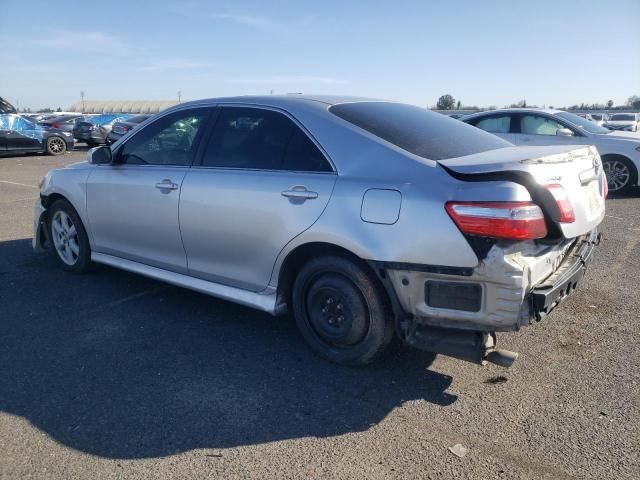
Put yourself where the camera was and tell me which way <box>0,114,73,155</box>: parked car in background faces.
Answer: facing to the right of the viewer

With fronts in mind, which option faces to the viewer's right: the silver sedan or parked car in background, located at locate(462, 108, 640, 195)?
the parked car in background

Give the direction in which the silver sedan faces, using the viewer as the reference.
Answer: facing away from the viewer and to the left of the viewer

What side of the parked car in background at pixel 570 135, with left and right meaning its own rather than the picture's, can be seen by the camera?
right

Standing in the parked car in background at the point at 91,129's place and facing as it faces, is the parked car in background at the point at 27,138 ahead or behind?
ahead

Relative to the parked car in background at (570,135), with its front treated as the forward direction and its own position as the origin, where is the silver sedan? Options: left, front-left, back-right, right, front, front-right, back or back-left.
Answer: right

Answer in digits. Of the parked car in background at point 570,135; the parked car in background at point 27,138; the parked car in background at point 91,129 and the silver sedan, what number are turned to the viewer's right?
2
